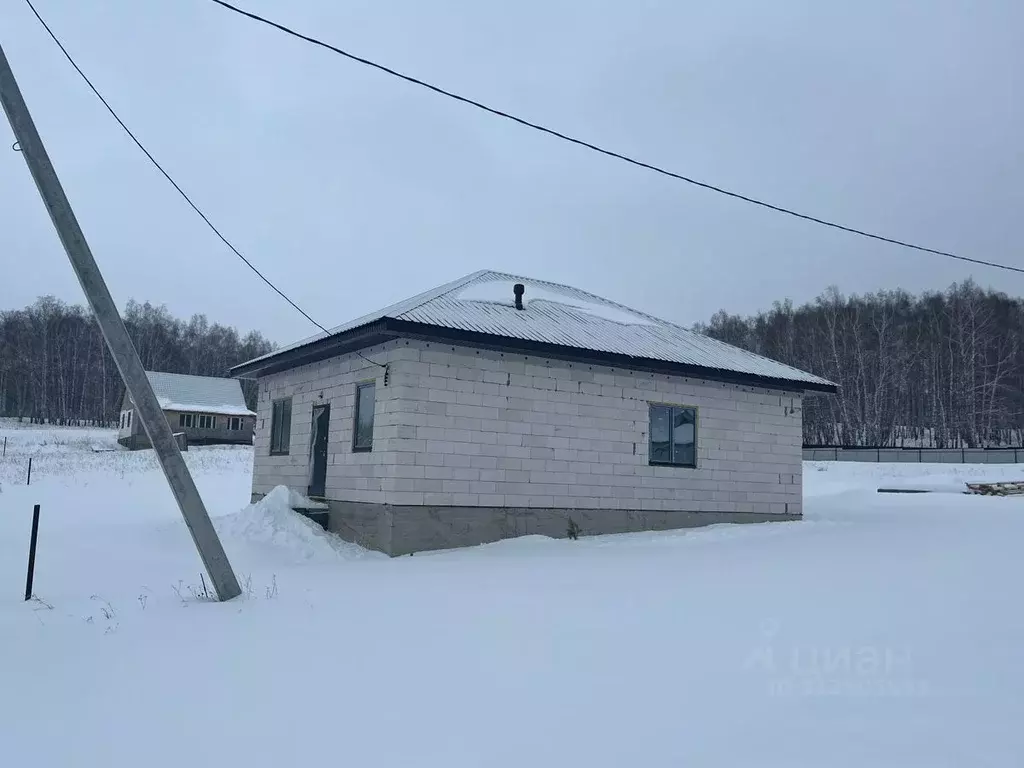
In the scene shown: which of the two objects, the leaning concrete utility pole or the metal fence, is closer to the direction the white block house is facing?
the leaning concrete utility pole

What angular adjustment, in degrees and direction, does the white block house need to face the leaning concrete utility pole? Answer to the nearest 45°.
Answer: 0° — it already faces it

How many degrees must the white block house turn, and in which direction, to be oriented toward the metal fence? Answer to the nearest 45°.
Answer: approximately 180°

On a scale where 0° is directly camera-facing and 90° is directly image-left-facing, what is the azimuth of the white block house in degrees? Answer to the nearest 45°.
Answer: approximately 45°
